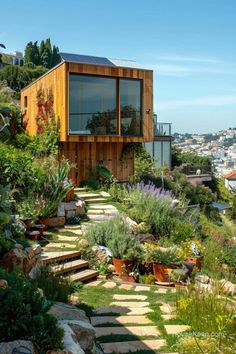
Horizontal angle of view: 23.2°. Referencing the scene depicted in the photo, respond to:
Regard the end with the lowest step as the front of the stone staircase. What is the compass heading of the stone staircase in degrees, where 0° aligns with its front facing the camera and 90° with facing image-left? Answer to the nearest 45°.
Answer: approximately 0°

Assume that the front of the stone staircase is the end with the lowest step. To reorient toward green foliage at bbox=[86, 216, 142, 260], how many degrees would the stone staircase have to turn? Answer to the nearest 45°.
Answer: approximately 135° to its left

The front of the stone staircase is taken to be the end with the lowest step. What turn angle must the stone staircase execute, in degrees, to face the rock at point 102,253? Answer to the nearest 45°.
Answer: approximately 90° to its left

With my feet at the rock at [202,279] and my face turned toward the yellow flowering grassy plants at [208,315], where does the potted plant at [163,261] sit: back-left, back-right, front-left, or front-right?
back-right

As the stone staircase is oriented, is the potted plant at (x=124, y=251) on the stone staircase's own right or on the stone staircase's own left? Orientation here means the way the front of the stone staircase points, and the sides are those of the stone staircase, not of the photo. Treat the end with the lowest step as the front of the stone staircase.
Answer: on the stone staircase's own left

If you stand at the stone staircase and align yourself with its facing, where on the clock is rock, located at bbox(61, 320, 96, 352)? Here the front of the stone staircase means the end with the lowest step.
The rock is roughly at 12 o'clock from the stone staircase.

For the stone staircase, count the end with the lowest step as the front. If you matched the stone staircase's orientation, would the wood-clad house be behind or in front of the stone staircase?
behind

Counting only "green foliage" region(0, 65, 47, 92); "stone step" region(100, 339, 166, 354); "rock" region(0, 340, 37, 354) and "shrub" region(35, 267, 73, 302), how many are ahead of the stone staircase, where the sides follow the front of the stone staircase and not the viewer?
3

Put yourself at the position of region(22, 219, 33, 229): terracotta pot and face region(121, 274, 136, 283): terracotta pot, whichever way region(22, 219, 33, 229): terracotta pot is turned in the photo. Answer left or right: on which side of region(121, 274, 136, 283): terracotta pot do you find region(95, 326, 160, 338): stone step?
right

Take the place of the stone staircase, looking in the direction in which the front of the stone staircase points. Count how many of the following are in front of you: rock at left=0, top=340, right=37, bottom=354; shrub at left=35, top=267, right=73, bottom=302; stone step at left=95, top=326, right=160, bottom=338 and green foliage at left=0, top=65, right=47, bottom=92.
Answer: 3
